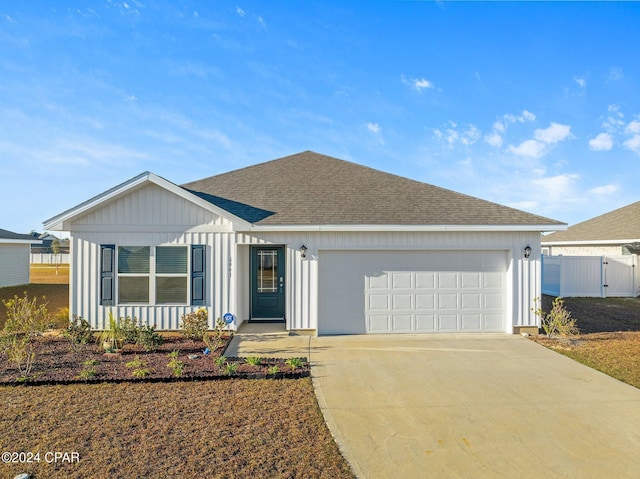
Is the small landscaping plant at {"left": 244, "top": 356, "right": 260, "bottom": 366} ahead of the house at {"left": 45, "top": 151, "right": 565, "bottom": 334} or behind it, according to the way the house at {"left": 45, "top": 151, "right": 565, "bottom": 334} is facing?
ahead

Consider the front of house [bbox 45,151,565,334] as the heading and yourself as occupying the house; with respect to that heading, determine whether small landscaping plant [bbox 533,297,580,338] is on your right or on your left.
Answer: on your left

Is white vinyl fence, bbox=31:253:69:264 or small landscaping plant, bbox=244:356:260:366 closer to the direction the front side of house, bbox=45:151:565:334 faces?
the small landscaping plant

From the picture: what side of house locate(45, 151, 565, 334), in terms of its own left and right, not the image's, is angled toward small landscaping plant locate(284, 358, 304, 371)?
front

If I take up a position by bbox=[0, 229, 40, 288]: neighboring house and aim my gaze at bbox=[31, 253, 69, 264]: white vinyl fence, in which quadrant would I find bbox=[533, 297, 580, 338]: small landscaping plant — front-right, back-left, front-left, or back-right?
back-right

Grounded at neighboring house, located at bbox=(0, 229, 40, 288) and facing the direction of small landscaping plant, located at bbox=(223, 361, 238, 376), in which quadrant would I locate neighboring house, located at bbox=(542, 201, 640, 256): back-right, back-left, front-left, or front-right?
front-left

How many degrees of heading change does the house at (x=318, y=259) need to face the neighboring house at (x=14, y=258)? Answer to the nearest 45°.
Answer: approximately 135° to its right

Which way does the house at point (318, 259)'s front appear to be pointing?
toward the camera
